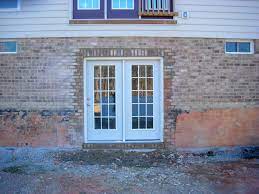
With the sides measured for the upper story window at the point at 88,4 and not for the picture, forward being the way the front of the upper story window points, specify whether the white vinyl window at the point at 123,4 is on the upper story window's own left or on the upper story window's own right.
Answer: on the upper story window's own left

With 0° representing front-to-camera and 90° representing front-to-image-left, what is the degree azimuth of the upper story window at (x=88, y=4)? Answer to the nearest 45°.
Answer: approximately 0°

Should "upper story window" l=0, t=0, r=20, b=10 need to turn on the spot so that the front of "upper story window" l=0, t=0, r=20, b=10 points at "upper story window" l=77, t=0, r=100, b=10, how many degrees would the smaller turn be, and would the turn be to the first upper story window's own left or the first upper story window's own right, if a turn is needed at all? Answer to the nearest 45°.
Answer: approximately 90° to the first upper story window's own left

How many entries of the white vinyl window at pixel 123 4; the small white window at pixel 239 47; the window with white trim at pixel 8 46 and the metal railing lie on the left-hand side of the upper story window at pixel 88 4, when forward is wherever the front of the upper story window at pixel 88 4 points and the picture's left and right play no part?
3

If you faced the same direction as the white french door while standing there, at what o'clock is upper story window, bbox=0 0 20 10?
The upper story window is roughly at 3 o'clock from the white french door.

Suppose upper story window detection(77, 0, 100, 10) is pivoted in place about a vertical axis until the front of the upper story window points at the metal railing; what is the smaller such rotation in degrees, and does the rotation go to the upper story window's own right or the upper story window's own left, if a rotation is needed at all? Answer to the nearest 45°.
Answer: approximately 90° to the upper story window's own left

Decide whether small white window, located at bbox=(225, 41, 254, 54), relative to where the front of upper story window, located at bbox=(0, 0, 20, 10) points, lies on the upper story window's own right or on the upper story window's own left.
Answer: on the upper story window's own left

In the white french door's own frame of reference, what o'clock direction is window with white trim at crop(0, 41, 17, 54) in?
The window with white trim is roughly at 3 o'clock from the white french door.
